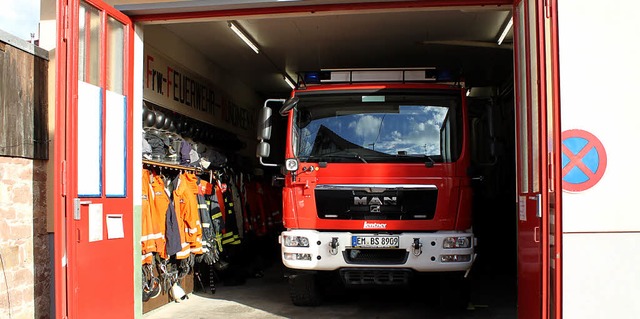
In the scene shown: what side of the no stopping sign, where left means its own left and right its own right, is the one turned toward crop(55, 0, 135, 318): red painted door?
right

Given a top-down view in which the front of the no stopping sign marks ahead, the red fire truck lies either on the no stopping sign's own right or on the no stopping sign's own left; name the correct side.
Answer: on the no stopping sign's own right

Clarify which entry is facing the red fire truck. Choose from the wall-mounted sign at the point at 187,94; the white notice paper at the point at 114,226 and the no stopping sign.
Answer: the wall-mounted sign

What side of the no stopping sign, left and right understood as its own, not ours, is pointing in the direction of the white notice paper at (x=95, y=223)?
right

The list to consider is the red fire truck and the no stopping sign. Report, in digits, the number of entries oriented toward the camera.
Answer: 2

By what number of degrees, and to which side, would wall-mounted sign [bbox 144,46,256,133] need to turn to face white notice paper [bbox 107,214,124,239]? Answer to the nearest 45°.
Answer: approximately 45° to its right

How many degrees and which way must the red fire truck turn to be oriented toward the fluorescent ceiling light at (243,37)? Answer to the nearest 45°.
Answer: approximately 45° to its right

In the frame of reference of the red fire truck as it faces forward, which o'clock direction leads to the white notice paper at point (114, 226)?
The white notice paper is roughly at 2 o'clock from the red fire truck.

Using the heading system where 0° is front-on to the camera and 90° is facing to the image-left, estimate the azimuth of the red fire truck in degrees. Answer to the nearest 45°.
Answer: approximately 0°
